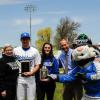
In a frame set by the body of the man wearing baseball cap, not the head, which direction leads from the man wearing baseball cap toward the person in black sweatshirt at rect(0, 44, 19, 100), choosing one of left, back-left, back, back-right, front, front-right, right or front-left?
right

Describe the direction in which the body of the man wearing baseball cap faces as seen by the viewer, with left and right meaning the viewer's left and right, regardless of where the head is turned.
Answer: facing the viewer
